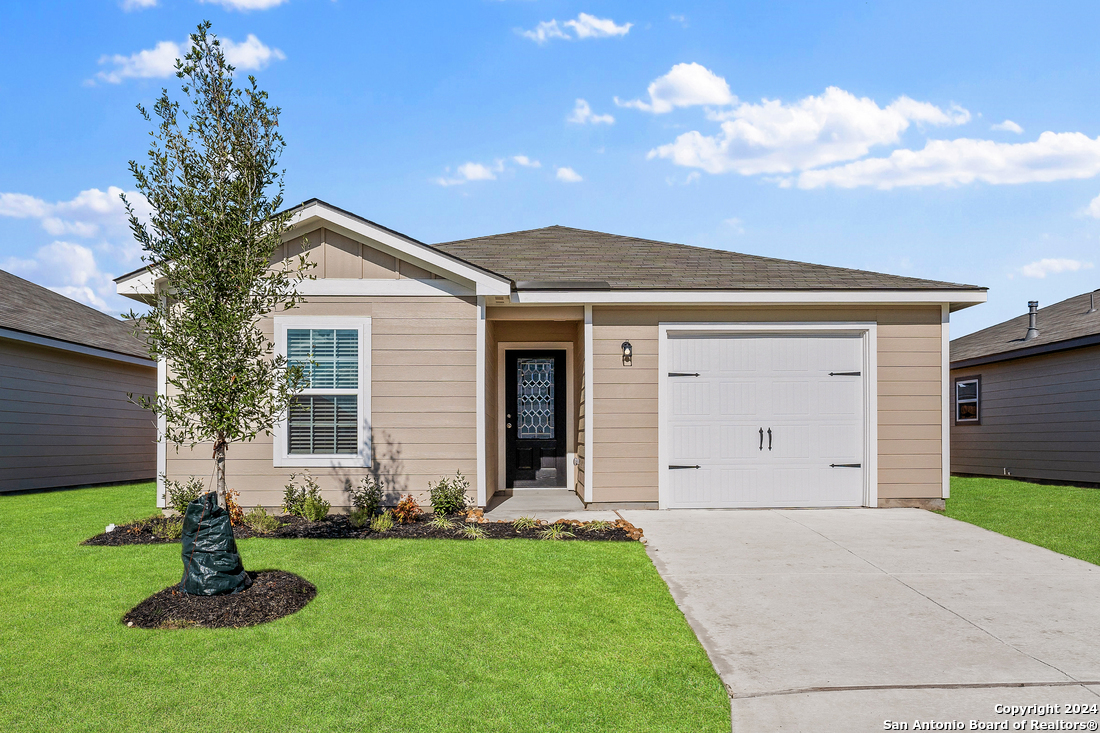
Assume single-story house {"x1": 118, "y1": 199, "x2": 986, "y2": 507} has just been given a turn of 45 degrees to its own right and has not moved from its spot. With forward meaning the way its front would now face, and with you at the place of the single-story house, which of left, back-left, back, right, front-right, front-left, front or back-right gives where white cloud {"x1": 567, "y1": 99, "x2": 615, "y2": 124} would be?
back-right

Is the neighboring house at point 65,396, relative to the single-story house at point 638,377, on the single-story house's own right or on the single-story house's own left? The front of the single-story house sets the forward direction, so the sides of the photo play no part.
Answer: on the single-story house's own right

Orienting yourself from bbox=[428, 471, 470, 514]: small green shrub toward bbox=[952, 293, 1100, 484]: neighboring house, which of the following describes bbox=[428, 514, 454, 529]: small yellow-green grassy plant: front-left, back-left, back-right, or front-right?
back-right

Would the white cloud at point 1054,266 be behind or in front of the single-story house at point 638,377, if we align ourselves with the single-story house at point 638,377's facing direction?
behind

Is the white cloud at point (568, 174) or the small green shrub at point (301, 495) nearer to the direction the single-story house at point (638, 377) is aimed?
the small green shrub

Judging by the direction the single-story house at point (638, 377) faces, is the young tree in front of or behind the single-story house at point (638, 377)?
in front

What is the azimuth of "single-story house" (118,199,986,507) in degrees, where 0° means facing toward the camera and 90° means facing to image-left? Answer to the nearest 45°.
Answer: approximately 0°

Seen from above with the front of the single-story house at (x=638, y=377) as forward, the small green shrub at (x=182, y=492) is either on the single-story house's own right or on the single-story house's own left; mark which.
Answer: on the single-story house's own right

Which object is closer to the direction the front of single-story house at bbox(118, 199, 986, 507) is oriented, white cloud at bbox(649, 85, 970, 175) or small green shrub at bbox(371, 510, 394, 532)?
the small green shrub

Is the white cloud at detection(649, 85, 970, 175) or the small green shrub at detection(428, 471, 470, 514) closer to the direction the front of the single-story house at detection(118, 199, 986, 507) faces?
the small green shrub
